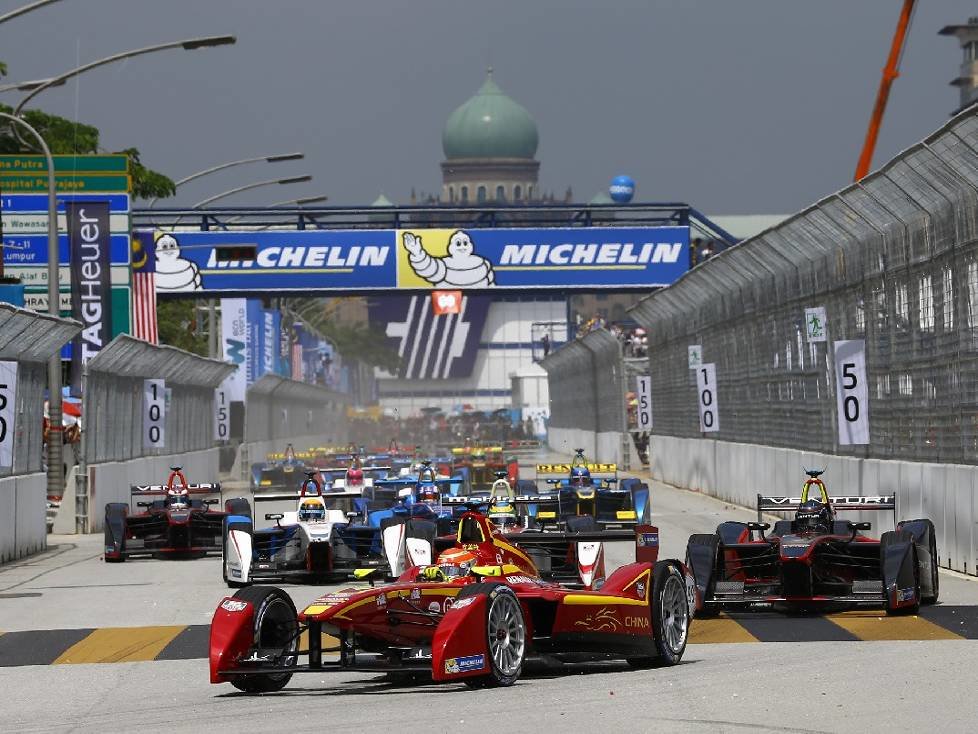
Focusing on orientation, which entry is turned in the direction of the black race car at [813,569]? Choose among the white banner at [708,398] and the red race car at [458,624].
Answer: the white banner

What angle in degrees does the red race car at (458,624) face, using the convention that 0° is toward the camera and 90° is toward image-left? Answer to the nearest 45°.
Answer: approximately 45°

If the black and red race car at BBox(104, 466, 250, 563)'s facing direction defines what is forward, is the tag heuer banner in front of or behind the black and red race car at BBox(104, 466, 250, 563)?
behind

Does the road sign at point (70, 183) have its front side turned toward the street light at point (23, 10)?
yes

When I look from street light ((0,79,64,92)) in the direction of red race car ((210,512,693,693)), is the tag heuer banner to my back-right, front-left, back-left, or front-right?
back-left

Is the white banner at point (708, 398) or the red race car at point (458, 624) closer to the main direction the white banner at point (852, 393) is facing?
the red race car

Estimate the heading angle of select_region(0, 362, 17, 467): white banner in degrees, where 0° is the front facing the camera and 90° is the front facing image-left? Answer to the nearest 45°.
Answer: approximately 0°

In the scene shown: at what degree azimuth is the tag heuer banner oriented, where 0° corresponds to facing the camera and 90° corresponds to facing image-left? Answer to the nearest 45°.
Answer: approximately 0°
